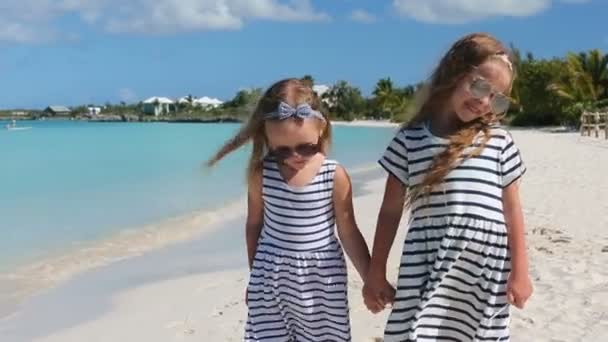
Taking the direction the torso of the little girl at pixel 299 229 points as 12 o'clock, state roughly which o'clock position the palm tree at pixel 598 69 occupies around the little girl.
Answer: The palm tree is roughly at 7 o'clock from the little girl.

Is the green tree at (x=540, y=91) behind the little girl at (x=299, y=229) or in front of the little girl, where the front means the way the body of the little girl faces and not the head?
behind

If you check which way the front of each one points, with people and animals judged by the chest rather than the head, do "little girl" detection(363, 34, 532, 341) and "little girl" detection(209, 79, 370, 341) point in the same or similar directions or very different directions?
same or similar directions

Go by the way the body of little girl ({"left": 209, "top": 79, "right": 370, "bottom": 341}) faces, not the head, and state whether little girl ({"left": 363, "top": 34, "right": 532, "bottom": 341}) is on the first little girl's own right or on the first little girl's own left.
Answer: on the first little girl's own left

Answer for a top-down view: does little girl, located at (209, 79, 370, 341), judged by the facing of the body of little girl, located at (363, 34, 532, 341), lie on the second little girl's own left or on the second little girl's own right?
on the second little girl's own right

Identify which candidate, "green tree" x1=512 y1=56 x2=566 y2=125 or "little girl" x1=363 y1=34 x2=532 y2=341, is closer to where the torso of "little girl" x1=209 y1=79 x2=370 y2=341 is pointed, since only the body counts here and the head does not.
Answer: the little girl

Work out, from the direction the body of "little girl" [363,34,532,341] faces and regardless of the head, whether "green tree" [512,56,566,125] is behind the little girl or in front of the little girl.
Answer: behind

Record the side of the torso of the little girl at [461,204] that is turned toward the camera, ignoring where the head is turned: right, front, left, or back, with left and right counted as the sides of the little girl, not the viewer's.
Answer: front
